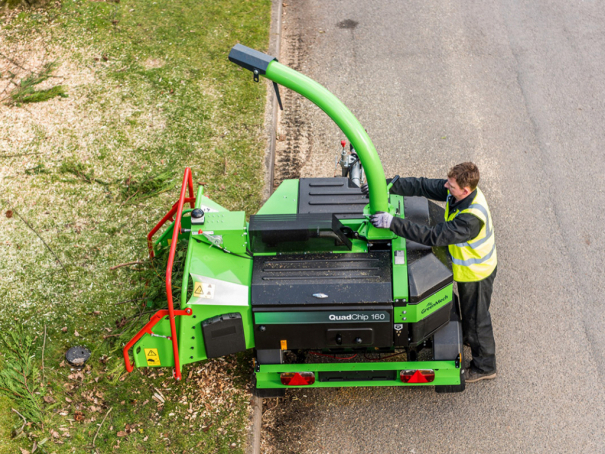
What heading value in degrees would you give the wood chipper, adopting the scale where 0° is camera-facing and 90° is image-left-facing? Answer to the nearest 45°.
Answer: approximately 180°

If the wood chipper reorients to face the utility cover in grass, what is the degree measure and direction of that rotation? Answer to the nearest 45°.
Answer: approximately 90° to its left

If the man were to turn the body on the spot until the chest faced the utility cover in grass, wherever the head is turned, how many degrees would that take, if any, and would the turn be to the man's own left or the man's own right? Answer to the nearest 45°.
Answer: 0° — they already face it

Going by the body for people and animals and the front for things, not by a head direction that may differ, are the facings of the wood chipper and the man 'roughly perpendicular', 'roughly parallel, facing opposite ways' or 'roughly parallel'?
roughly perpendicular

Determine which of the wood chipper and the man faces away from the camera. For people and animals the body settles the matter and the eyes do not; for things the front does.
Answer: the wood chipper

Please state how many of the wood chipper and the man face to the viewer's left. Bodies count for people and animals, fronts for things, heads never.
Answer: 1

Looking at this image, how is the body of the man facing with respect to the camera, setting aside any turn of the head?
to the viewer's left
